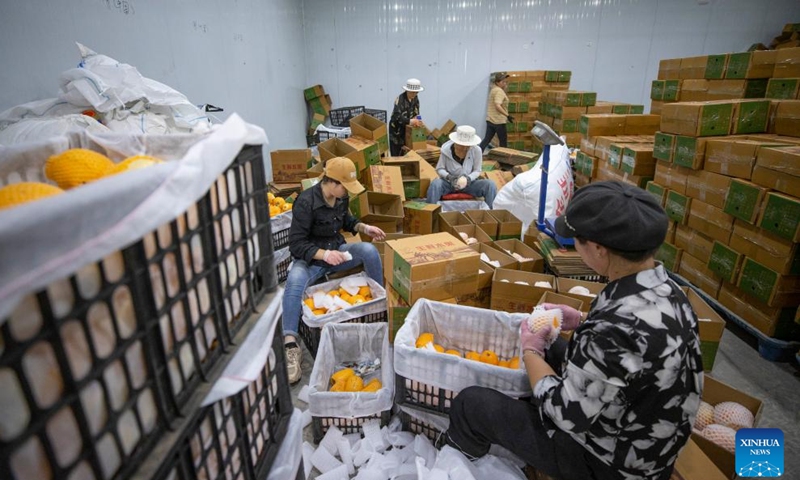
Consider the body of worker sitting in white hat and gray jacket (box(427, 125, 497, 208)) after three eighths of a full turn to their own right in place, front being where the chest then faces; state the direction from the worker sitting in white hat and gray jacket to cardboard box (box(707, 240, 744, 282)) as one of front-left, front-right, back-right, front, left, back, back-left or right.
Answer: back

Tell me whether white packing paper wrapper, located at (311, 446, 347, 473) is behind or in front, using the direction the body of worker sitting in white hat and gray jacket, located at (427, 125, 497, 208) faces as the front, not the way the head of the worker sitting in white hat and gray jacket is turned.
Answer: in front

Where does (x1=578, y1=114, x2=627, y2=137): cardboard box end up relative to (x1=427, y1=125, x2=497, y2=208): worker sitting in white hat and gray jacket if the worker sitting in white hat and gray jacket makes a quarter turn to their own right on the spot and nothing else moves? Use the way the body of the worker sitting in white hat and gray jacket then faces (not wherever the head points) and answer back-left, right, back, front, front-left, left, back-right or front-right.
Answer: back

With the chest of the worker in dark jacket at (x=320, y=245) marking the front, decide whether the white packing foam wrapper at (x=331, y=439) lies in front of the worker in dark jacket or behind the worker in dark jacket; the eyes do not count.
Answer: in front

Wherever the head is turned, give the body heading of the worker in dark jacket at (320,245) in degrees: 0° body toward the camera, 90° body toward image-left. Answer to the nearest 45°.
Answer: approximately 315°

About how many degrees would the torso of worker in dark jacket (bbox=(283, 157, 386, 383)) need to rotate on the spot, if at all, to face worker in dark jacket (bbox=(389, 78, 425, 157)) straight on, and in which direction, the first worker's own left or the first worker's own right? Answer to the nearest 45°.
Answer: approximately 135° to the first worker's own left

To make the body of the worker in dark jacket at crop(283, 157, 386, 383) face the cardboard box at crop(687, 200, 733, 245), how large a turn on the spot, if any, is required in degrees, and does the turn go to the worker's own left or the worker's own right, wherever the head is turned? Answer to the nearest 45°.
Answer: approximately 45° to the worker's own left

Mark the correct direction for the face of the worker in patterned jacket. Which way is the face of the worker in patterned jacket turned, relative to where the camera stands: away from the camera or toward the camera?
away from the camera

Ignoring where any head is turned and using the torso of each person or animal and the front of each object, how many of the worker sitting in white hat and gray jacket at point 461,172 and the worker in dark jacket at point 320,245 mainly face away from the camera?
0

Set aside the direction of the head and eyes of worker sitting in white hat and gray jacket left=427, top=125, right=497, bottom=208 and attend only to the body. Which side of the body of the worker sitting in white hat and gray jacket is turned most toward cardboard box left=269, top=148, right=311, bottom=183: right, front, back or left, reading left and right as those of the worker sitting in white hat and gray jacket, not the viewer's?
right

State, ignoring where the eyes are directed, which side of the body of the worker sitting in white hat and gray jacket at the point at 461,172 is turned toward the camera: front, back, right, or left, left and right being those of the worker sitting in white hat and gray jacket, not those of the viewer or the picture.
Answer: front

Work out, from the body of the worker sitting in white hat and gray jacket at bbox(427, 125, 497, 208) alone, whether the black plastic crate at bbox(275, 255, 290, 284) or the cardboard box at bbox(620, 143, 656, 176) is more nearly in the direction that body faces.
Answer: the black plastic crate

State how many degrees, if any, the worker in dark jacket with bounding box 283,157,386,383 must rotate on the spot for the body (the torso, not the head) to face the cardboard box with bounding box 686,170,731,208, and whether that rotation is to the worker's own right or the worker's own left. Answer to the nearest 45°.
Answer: approximately 45° to the worker's own left

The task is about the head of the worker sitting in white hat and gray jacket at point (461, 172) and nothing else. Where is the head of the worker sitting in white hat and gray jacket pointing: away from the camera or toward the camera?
toward the camera

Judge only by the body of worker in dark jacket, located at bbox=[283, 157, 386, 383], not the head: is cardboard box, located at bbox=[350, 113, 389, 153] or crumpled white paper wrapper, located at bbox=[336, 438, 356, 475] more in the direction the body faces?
the crumpled white paper wrapper

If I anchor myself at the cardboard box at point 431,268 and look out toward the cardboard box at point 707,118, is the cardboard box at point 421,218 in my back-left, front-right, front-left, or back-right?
front-left

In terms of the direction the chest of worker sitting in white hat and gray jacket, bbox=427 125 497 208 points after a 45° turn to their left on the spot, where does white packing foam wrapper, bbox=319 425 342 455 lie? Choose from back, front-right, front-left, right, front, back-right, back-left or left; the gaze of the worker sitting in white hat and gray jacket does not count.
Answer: front-right
